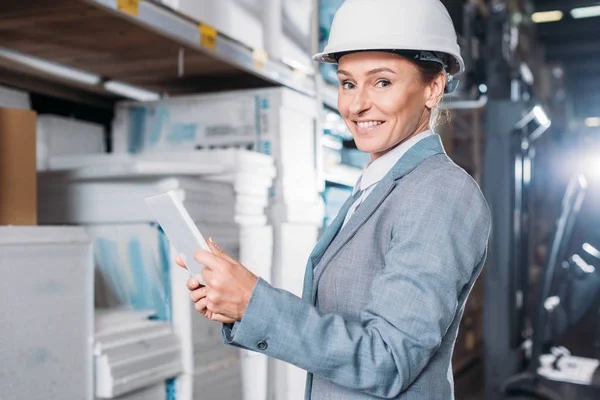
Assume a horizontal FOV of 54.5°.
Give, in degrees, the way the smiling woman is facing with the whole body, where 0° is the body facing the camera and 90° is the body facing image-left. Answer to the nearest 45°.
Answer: approximately 90°

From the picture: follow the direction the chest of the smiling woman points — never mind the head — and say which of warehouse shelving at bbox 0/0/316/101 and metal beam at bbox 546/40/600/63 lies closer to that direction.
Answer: the warehouse shelving

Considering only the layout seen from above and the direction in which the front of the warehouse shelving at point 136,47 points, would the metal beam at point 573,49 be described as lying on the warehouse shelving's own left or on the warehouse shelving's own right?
on the warehouse shelving's own left

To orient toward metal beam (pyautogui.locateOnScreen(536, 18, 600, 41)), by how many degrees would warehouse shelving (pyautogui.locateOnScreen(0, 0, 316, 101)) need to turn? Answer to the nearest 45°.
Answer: approximately 90° to its left

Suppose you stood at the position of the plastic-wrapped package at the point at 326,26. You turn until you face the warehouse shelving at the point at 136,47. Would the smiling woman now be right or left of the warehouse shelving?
left

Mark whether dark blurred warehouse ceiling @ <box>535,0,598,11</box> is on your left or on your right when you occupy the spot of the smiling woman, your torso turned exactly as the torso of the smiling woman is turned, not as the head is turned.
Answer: on your right

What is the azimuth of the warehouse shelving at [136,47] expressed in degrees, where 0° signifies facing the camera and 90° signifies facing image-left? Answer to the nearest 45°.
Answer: approximately 315°

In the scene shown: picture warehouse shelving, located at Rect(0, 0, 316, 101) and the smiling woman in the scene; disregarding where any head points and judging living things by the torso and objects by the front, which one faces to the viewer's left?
the smiling woman

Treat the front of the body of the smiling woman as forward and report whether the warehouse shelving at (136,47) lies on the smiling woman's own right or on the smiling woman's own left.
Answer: on the smiling woman's own right

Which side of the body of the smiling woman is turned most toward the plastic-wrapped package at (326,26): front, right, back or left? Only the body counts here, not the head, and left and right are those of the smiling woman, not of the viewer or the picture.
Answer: right

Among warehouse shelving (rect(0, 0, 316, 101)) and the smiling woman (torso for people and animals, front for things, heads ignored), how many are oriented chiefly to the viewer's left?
1
